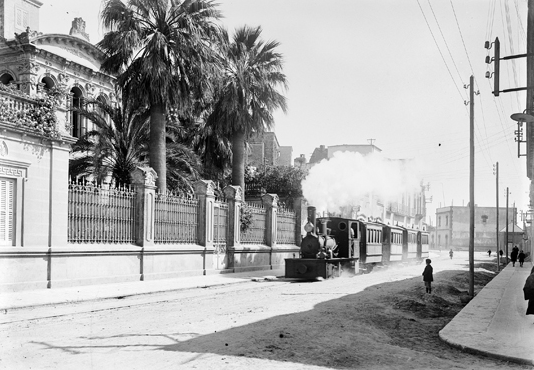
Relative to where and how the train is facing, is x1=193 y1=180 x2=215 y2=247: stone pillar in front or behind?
in front

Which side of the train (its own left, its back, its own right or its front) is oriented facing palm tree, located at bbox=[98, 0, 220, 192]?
front

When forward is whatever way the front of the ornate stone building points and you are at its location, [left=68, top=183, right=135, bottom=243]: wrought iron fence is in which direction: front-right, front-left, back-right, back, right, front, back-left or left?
front-right

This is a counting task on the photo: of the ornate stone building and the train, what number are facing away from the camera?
0

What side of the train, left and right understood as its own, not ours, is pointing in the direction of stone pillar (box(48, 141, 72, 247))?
front

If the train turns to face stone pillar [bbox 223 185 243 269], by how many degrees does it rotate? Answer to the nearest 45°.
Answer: approximately 45° to its right

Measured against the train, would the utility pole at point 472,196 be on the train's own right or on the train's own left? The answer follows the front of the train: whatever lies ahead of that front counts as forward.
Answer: on the train's own left

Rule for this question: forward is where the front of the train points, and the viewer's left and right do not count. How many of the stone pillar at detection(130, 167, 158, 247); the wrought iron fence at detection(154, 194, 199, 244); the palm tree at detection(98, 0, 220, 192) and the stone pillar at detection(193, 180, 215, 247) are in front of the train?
4

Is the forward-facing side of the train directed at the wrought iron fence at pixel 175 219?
yes

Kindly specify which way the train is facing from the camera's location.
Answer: facing the viewer and to the left of the viewer

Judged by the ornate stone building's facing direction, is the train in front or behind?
in front
